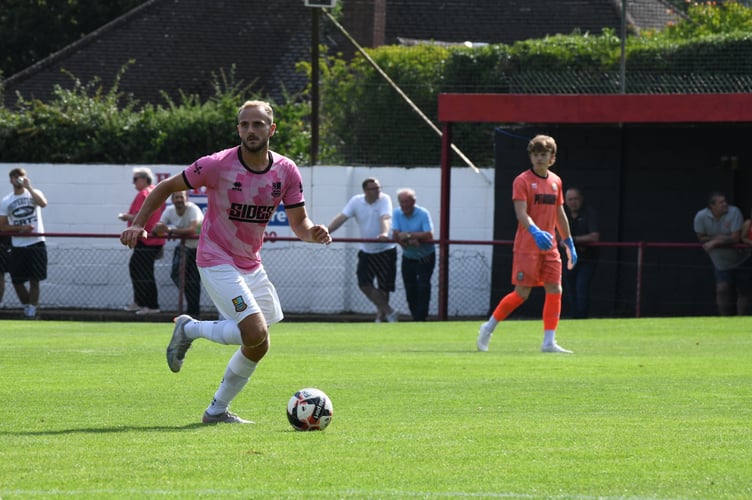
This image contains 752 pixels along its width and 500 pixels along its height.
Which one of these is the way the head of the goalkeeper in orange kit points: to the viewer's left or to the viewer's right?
to the viewer's left

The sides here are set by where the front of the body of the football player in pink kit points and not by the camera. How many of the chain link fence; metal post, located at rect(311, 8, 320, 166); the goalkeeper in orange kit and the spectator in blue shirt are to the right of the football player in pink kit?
0

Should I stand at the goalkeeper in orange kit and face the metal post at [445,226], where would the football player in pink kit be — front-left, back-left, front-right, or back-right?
back-left

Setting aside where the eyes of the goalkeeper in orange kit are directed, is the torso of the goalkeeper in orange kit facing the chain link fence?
no

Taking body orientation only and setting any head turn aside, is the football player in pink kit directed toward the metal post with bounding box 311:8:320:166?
no

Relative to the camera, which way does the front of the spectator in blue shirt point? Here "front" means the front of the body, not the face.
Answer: toward the camera

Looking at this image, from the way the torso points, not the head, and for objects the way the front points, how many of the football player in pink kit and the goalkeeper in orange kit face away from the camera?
0

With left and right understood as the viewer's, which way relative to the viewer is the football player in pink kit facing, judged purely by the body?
facing the viewer and to the right of the viewer

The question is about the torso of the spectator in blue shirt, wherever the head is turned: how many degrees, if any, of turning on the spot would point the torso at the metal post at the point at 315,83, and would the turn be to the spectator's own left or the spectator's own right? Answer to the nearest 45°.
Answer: approximately 135° to the spectator's own right

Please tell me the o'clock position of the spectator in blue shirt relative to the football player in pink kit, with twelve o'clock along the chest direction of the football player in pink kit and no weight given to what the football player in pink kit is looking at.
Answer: The spectator in blue shirt is roughly at 8 o'clock from the football player in pink kit.

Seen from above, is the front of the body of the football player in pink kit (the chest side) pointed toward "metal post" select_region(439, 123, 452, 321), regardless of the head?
no

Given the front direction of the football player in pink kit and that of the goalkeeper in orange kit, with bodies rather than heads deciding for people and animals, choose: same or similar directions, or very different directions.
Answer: same or similar directions

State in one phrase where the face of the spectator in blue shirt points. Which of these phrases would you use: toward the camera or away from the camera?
toward the camera

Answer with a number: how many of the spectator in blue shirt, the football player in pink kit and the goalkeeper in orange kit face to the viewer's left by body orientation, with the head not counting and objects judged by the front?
0

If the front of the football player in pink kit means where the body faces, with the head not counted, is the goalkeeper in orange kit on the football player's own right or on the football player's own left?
on the football player's own left

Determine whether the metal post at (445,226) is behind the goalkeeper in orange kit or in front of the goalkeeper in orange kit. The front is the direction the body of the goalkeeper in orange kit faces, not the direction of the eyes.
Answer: behind
